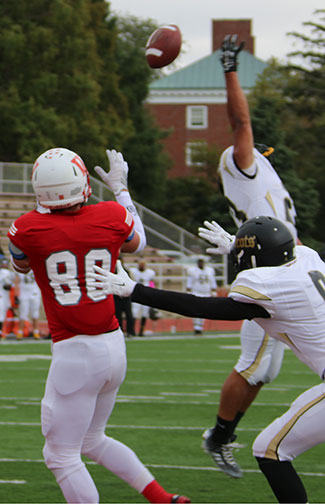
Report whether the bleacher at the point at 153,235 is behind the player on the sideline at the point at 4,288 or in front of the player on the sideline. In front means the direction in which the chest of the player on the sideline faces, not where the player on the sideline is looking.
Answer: behind

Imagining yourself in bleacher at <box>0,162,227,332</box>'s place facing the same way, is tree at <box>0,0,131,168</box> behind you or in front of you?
behind

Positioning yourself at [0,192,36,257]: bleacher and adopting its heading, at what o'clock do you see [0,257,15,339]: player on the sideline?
The player on the sideline is roughly at 12 o'clock from the bleacher.

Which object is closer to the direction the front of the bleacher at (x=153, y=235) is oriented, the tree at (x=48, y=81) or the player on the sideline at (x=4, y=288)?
the player on the sideline

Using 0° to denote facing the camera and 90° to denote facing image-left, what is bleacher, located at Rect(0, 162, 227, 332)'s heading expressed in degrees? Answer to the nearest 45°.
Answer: approximately 0°

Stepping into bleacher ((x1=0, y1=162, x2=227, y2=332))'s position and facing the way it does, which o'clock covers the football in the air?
The football in the air is roughly at 12 o'clock from the bleacher.

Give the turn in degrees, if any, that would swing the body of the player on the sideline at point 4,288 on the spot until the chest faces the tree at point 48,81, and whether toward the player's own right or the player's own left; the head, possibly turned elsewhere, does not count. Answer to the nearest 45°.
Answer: approximately 180°

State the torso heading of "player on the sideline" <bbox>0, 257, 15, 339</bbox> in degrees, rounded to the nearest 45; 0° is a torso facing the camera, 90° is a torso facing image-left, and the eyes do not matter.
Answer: approximately 0°

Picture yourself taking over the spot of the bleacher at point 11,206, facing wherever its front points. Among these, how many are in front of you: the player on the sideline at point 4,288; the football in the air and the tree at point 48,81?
2
